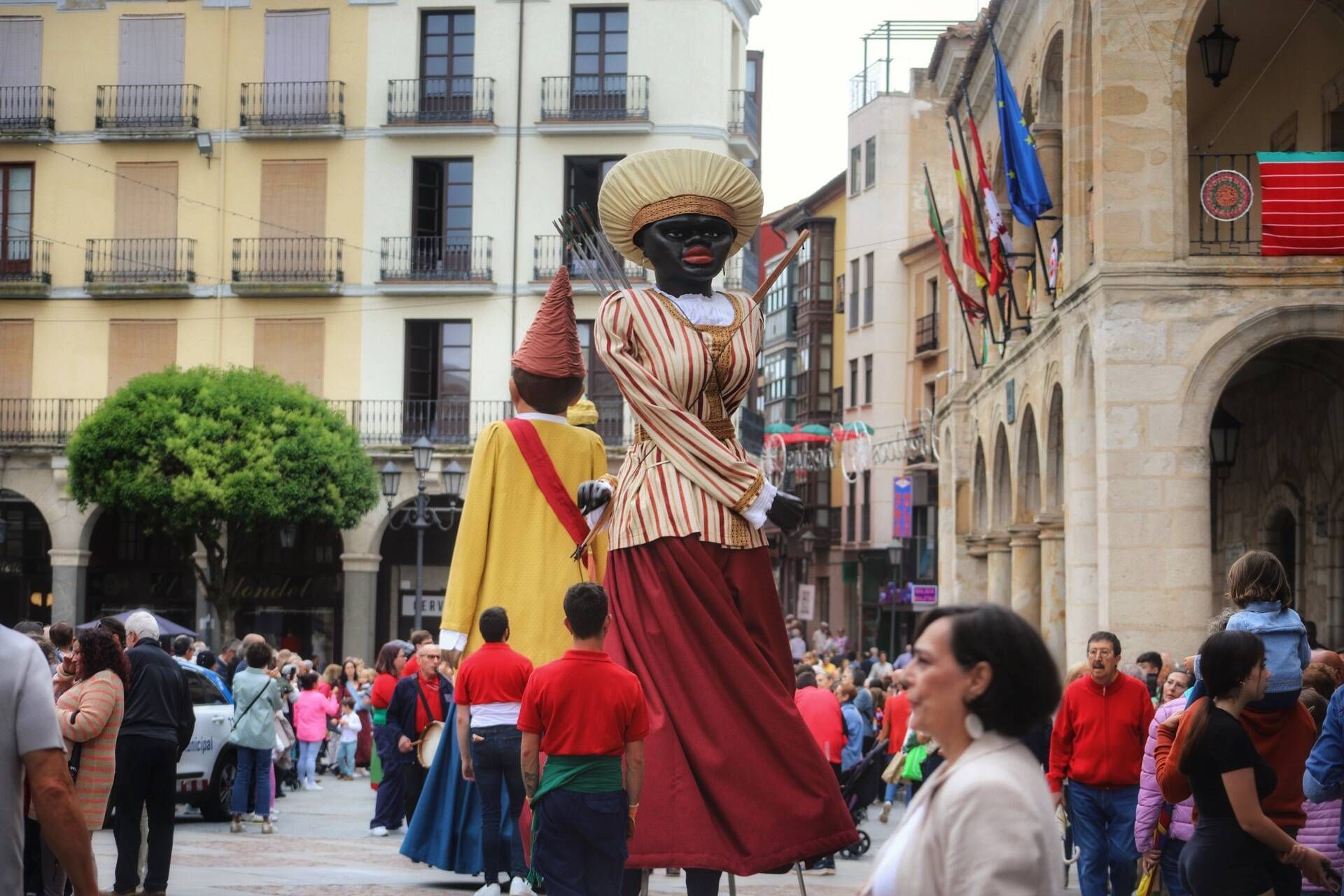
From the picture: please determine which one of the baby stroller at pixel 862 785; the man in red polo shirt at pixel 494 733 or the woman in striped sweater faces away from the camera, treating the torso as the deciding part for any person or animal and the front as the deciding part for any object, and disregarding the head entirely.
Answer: the man in red polo shirt

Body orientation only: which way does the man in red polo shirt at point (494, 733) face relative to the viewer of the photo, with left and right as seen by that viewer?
facing away from the viewer

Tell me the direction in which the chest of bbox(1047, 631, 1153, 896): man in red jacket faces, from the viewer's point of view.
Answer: toward the camera

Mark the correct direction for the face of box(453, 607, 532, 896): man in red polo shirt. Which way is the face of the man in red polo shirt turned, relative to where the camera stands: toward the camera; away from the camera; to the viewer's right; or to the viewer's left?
away from the camera

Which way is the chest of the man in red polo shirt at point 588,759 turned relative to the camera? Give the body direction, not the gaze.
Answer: away from the camera
